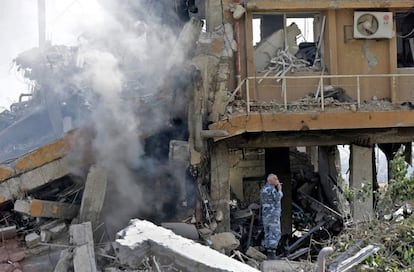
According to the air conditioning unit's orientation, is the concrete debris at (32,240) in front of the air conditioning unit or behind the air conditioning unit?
in front

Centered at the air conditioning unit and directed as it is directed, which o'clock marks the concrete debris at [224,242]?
The concrete debris is roughly at 1 o'clock from the air conditioning unit.

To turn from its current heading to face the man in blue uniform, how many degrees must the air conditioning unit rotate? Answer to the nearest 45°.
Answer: approximately 45° to its right

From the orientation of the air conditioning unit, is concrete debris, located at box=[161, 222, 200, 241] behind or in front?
in front

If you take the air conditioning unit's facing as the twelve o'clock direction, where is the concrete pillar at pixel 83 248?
The concrete pillar is roughly at 1 o'clock from the air conditioning unit.

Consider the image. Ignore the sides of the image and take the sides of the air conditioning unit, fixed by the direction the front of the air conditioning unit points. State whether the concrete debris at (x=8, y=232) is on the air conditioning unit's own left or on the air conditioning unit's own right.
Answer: on the air conditioning unit's own right

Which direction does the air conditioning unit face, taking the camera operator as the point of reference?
facing the viewer

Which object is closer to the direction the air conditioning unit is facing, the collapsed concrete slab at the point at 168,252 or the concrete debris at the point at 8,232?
the collapsed concrete slab

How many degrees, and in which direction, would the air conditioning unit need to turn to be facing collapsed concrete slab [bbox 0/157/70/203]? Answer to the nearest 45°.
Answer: approximately 45° to its right

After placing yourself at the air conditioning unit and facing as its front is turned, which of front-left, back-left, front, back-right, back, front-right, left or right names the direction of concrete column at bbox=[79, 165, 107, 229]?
front-right

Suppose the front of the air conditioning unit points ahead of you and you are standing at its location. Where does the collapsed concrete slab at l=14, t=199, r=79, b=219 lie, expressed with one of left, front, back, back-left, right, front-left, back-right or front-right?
front-right
